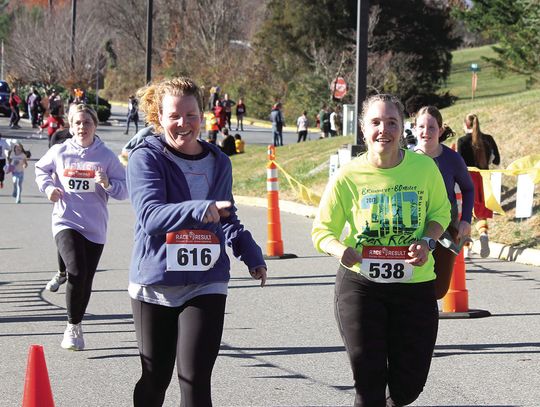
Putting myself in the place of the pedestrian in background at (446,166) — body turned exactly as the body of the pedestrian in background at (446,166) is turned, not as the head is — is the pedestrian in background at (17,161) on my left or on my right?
on my right

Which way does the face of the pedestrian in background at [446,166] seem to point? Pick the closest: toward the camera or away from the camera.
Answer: toward the camera

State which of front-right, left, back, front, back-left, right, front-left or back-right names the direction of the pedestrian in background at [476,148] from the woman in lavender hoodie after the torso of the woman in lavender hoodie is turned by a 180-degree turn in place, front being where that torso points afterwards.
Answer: front-right

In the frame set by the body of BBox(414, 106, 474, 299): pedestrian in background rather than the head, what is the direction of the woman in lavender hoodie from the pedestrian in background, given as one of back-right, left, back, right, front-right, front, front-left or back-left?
front-right

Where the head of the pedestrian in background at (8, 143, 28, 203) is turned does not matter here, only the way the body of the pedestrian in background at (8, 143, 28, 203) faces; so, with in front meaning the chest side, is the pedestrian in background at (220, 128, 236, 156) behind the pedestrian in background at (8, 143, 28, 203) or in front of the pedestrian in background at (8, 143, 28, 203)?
behind

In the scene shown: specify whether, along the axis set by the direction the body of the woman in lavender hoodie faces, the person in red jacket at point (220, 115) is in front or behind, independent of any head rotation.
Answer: behind

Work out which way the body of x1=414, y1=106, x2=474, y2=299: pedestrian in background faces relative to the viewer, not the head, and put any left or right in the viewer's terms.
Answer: facing the viewer and to the left of the viewer

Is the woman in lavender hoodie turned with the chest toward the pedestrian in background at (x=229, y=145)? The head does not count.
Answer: no

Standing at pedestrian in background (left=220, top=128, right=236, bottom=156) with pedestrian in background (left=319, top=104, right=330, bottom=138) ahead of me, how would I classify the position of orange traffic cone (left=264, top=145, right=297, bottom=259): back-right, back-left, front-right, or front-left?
back-right

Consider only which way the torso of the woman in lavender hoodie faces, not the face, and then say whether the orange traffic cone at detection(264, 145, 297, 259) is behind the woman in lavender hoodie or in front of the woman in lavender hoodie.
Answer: behind

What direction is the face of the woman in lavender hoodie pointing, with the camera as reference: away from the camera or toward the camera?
toward the camera

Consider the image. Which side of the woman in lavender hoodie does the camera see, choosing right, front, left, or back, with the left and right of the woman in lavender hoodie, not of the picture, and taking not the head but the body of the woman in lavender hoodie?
front

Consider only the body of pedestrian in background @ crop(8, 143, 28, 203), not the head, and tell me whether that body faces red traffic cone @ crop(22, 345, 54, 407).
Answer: yes

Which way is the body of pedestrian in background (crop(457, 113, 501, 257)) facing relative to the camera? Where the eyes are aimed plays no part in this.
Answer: away from the camera

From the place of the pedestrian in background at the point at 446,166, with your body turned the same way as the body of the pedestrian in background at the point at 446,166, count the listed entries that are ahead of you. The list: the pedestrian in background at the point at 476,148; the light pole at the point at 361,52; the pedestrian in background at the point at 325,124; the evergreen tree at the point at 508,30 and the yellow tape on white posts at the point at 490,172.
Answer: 0

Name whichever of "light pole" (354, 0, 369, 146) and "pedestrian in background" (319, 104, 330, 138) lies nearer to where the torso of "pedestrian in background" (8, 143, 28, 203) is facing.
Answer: the light pole

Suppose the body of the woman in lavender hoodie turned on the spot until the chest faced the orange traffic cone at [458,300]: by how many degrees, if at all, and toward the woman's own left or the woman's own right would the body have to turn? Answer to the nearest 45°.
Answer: approximately 90° to the woman's own left

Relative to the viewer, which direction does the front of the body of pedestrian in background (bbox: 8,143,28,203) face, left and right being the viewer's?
facing the viewer
